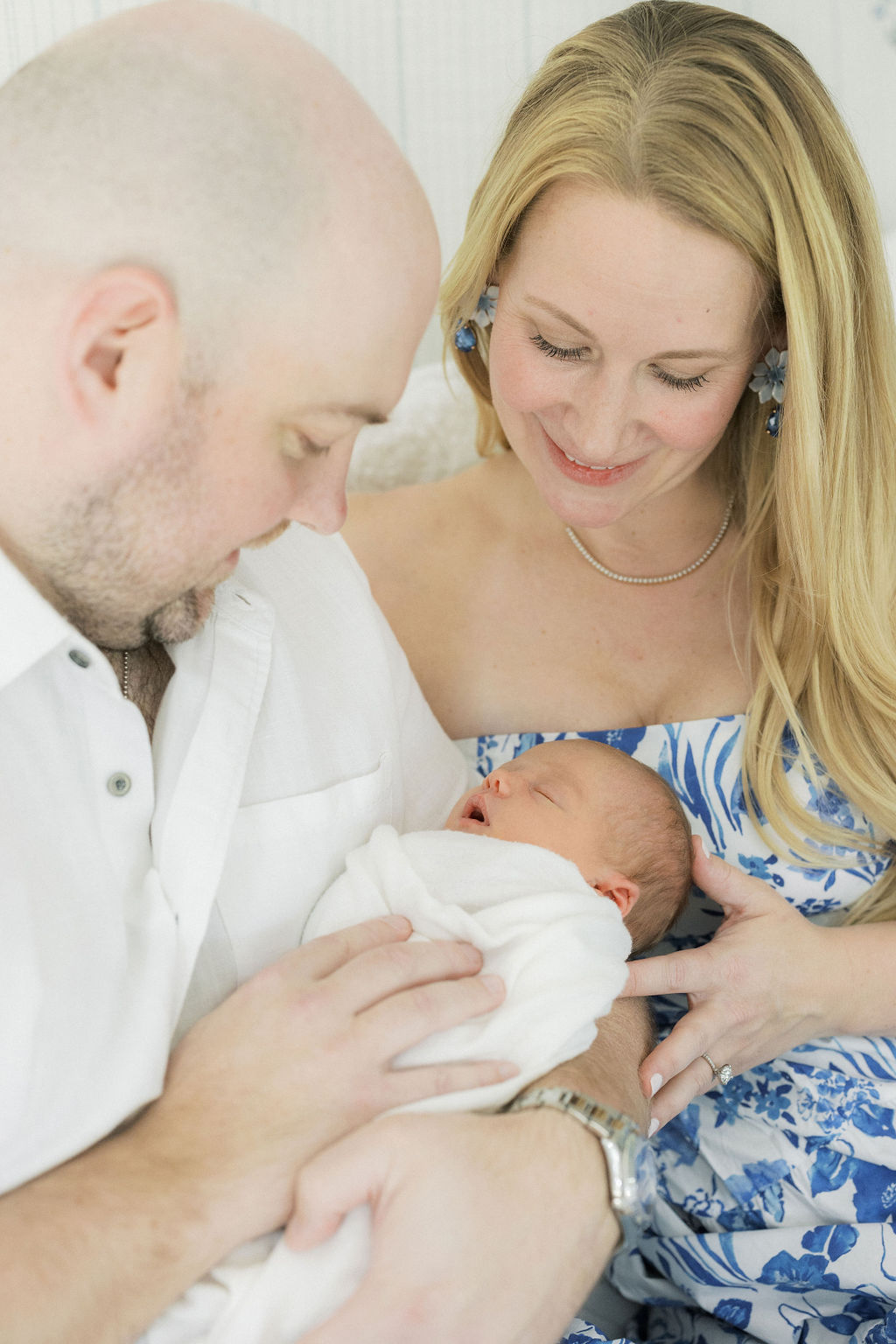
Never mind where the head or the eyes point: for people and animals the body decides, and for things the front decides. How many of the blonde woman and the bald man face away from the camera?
0

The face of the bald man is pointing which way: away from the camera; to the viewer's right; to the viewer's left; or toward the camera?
to the viewer's right

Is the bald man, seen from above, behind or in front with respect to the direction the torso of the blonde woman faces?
in front

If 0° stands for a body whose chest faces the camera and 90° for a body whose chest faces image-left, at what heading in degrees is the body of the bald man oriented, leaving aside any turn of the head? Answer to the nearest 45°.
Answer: approximately 315°

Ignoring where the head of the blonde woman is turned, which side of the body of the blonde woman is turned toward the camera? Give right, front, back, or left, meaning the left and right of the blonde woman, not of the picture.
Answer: front

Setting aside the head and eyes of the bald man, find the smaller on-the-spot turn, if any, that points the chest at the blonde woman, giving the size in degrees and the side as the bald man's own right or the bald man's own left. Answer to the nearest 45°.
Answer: approximately 90° to the bald man's own left
